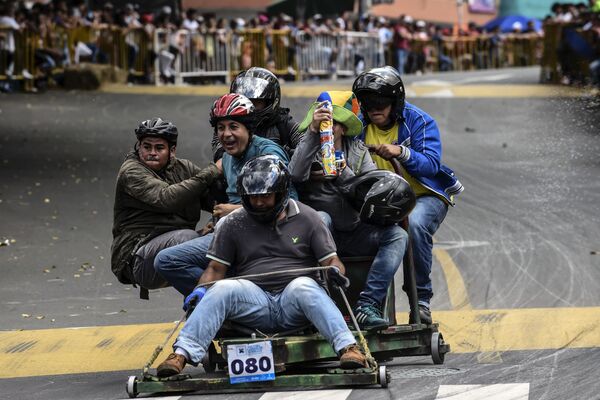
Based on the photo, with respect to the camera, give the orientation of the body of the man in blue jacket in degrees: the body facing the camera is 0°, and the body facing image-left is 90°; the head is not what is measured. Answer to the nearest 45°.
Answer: approximately 45°

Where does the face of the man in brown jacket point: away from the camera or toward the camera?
toward the camera

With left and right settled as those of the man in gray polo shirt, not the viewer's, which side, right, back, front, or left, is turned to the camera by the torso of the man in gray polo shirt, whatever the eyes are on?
front

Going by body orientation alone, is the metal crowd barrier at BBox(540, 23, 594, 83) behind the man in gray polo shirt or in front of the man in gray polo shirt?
behind

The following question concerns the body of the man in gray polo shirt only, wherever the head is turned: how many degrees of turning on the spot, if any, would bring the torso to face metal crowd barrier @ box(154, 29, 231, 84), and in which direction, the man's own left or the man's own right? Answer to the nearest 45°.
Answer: approximately 180°

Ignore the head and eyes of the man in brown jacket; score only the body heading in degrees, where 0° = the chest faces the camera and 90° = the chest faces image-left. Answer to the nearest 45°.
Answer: approximately 315°

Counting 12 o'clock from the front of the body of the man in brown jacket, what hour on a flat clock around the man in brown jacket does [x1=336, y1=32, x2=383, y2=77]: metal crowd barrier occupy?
The metal crowd barrier is roughly at 8 o'clock from the man in brown jacket.

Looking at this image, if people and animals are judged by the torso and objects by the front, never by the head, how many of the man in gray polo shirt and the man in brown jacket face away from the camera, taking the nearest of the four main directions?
0

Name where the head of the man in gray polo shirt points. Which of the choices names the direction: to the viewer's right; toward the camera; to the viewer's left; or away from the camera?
toward the camera

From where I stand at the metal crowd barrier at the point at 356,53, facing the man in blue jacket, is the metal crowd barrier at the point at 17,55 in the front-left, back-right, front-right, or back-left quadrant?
front-right

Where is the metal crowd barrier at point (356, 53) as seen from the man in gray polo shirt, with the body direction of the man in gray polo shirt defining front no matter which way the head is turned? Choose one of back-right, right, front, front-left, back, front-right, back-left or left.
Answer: back

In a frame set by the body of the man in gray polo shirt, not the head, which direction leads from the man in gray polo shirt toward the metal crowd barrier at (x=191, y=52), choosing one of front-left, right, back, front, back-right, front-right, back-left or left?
back

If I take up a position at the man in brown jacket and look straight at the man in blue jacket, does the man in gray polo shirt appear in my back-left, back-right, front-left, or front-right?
front-right
